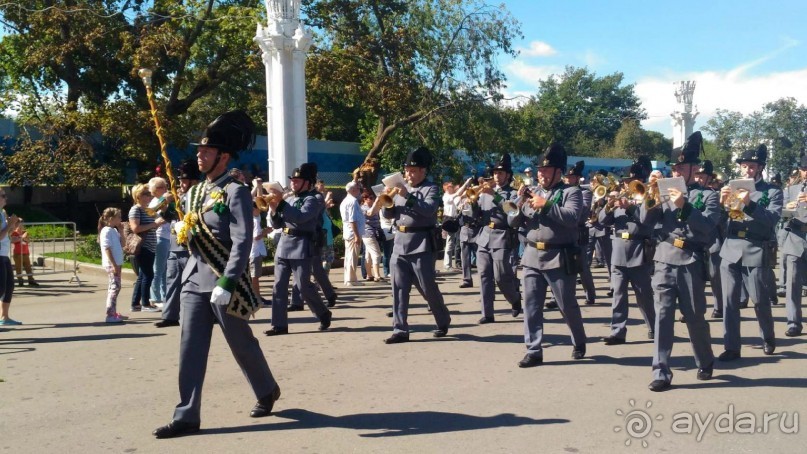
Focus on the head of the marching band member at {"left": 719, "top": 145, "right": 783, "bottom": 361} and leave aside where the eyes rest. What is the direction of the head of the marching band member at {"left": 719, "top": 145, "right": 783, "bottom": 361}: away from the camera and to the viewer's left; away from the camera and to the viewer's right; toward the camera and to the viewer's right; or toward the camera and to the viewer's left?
toward the camera and to the viewer's left

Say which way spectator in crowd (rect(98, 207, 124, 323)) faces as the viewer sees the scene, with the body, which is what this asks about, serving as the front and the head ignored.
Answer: to the viewer's right

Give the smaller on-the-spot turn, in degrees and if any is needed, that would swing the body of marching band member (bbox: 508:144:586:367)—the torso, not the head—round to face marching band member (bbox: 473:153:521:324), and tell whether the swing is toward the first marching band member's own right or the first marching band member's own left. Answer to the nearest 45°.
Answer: approximately 135° to the first marching band member's own right

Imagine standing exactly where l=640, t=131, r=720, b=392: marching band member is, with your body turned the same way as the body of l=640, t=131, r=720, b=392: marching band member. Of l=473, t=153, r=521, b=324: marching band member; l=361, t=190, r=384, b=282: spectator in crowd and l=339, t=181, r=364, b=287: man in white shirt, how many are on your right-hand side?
3

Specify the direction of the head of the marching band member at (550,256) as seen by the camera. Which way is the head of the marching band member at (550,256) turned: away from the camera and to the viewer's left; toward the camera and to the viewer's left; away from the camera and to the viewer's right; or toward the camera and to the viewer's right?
toward the camera and to the viewer's left

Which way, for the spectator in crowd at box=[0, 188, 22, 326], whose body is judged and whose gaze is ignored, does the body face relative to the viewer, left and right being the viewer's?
facing to the right of the viewer

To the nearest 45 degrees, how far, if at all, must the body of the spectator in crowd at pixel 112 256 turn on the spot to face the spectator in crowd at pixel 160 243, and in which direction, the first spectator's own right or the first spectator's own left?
approximately 45° to the first spectator's own left

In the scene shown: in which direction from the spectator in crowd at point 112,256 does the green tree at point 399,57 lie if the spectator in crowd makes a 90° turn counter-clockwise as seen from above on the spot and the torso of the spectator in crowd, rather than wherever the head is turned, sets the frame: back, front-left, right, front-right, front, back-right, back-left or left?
front-right

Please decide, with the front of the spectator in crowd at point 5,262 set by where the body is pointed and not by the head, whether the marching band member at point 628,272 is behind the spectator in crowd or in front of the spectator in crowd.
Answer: in front

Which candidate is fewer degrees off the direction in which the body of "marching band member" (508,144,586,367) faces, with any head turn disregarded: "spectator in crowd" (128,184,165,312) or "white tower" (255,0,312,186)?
the spectator in crowd

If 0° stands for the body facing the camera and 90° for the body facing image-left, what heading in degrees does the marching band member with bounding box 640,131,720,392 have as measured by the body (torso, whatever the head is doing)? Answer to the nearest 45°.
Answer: approximately 45°

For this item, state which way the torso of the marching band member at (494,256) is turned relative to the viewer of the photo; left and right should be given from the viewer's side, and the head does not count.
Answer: facing the viewer and to the left of the viewer

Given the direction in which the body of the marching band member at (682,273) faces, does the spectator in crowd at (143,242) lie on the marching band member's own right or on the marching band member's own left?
on the marching band member's own right

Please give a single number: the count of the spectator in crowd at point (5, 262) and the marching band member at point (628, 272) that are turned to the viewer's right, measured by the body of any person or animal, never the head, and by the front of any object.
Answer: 1

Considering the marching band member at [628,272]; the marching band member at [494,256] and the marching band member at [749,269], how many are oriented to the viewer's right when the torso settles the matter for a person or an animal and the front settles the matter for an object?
0

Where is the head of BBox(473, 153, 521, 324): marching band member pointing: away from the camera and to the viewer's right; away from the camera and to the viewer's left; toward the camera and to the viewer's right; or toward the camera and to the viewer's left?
toward the camera and to the viewer's left
